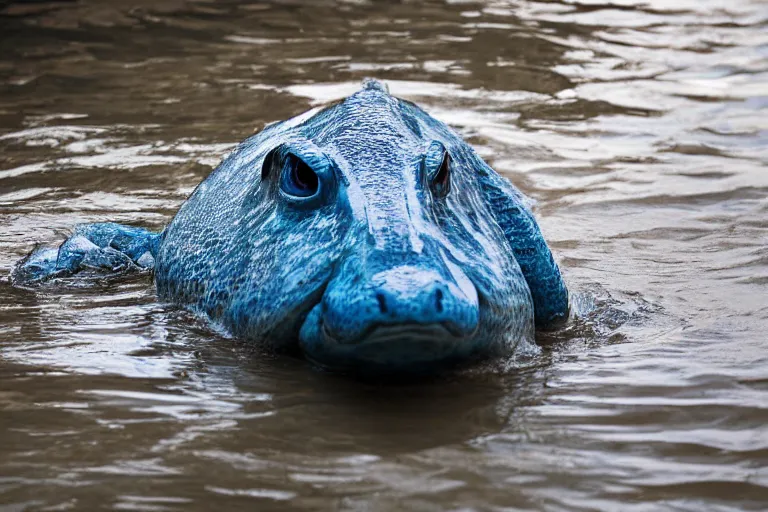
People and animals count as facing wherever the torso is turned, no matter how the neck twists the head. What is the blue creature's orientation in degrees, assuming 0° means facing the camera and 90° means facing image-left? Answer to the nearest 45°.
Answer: approximately 0°
